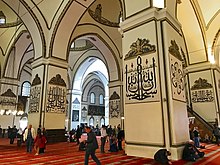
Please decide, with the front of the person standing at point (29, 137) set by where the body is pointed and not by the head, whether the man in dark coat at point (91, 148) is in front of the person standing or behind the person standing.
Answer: in front

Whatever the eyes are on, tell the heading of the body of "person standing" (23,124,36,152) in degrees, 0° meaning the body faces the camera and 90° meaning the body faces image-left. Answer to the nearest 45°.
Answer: approximately 0°

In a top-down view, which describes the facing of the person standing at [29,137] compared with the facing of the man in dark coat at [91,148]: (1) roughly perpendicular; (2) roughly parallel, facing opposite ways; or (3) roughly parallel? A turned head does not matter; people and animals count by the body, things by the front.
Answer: roughly perpendicular

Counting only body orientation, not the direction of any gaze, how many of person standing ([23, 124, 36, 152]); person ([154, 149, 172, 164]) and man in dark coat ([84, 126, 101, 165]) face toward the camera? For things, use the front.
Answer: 1
